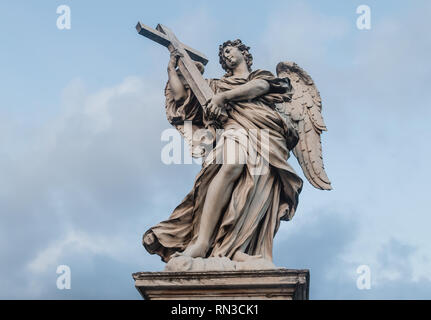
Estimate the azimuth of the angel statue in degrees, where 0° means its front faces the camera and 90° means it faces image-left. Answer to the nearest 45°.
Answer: approximately 45°
